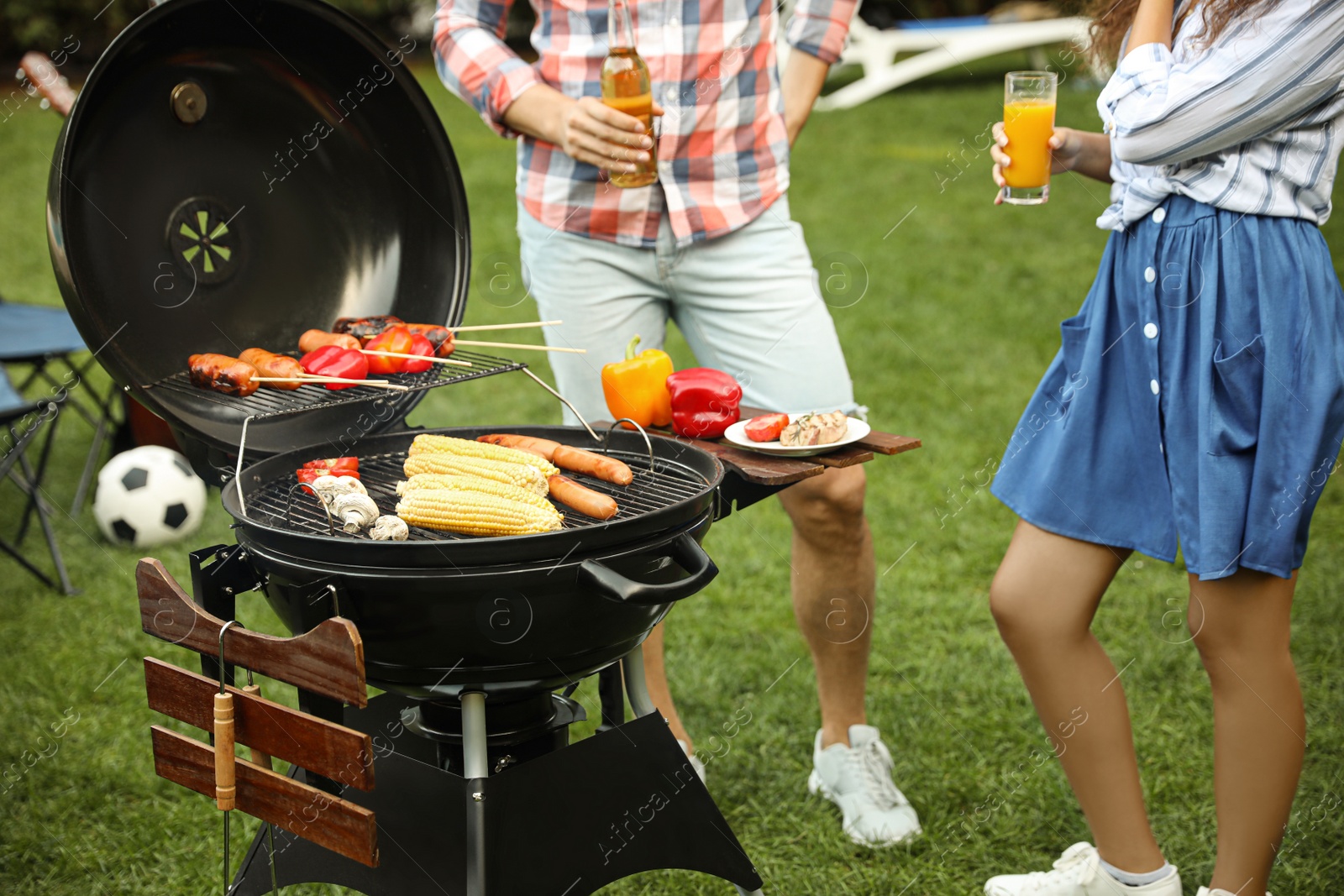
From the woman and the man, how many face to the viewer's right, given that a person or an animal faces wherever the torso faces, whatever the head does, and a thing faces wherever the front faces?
0

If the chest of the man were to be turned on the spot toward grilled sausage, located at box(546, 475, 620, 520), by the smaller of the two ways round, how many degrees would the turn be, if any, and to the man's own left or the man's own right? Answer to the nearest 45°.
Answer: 0° — they already face it

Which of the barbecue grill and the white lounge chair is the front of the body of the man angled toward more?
the barbecue grill

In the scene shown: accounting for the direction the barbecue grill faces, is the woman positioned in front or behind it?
in front

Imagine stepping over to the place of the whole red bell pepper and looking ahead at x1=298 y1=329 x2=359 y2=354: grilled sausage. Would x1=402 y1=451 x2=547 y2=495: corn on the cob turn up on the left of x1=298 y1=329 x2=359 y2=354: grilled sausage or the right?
left

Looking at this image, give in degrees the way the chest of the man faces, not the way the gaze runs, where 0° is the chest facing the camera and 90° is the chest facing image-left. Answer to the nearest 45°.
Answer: approximately 0°

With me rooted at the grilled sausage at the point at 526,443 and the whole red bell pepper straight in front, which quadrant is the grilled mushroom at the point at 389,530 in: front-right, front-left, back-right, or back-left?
back-right

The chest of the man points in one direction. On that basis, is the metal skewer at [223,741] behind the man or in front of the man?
in front

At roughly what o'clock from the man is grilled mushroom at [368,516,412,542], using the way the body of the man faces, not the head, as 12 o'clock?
The grilled mushroom is roughly at 1 o'clock from the man.

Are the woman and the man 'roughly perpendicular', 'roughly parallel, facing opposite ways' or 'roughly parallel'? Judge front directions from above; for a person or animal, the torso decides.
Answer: roughly perpendicular

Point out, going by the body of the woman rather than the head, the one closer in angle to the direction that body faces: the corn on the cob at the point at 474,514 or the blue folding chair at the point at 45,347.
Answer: the corn on the cob

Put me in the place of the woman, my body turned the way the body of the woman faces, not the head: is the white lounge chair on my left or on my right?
on my right

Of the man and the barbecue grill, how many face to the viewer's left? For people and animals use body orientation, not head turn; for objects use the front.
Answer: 0
